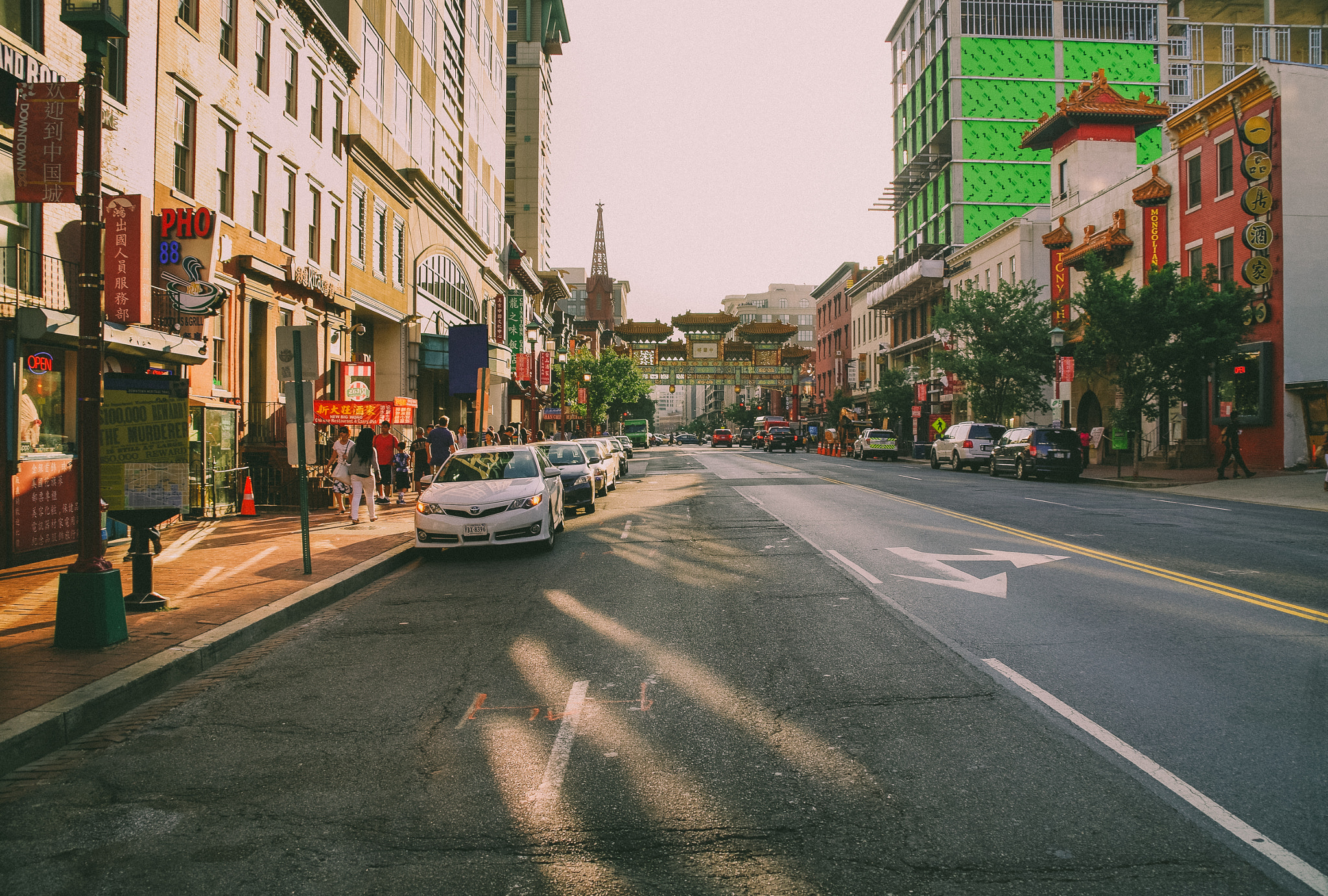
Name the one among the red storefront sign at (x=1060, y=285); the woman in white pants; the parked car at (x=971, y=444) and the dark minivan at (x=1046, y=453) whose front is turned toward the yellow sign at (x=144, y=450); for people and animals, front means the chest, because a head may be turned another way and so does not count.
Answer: the red storefront sign

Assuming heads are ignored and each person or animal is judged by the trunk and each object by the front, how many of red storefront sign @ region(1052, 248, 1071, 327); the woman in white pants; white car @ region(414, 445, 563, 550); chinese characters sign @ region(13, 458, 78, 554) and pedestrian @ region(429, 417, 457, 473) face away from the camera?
2

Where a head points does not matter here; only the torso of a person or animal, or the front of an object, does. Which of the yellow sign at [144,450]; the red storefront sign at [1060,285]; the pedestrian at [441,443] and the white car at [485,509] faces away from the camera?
the pedestrian

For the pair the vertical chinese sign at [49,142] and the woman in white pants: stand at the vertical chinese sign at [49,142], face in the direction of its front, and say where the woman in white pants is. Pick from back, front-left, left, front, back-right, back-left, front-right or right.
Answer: back-left

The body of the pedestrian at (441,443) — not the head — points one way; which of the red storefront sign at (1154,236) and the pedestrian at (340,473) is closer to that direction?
the red storefront sign

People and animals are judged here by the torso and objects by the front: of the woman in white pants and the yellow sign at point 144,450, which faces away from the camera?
the woman in white pants

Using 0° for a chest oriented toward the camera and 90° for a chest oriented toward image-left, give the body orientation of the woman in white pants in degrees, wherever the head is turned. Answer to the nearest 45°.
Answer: approximately 180°

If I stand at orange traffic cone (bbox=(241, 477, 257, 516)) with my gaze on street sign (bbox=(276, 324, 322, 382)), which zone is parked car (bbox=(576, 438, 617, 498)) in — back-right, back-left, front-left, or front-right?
back-left

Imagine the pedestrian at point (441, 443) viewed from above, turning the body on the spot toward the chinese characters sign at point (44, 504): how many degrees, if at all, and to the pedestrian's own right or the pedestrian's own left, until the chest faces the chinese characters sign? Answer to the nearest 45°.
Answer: approximately 135° to the pedestrian's own left

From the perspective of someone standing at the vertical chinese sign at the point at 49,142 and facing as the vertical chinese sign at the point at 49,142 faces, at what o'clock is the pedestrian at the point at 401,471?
The pedestrian is roughly at 7 o'clock from the vertical chinese sign.

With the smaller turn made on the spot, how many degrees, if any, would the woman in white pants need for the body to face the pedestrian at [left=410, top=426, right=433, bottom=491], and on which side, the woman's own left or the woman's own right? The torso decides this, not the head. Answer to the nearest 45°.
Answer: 0° — they already face them

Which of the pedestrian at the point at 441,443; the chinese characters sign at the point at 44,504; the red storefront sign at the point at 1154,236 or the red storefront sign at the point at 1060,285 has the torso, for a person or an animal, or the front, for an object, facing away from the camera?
the pedestrian

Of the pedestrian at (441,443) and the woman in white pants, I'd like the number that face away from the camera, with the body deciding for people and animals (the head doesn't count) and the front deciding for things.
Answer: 2

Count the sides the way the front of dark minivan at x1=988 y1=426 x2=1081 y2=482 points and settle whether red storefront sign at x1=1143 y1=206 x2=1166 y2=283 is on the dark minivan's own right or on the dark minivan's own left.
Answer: on the dark minivan's own right

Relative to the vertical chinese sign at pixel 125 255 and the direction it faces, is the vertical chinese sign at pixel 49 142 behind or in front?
in front

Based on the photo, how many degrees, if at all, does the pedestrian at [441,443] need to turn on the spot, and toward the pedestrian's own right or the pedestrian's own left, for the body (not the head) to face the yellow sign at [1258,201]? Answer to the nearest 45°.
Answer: approximately 90° to the pedestrian's own right

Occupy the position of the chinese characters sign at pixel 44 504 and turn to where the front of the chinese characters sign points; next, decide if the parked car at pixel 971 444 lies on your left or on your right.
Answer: on your left
